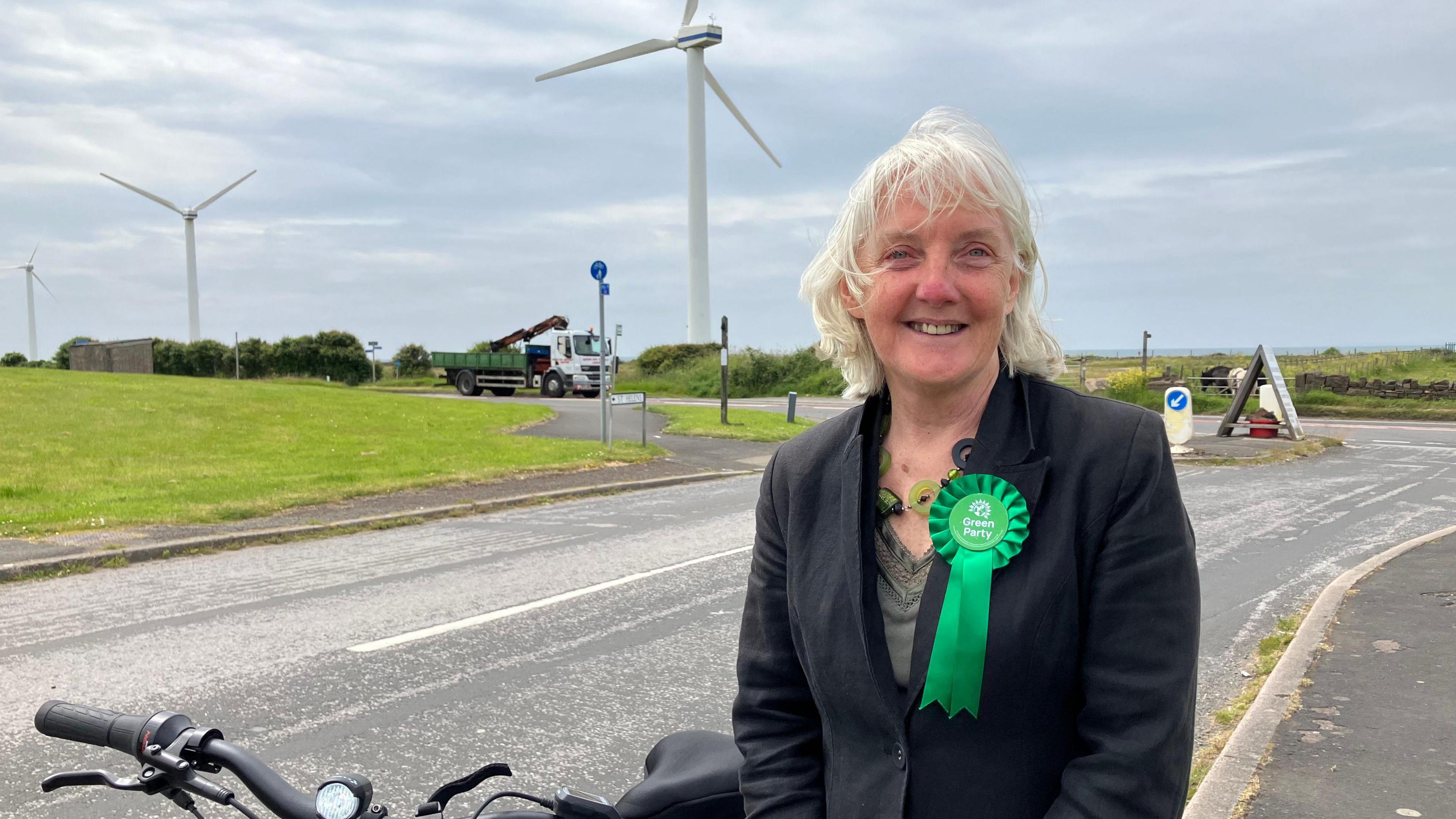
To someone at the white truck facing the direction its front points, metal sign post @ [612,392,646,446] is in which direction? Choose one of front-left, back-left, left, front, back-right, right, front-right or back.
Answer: front-right

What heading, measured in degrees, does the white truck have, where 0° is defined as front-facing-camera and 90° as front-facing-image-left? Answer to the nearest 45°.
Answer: approximately 315°

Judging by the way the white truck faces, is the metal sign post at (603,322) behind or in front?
in front

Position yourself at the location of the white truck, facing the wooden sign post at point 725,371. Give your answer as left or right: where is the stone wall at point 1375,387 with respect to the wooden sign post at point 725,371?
left

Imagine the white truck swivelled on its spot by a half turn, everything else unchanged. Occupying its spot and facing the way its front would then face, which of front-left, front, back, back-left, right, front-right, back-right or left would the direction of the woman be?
back-left

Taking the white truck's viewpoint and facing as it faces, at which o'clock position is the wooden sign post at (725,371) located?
The wooden sign post is roughly at 1 o'clock from the white truck.

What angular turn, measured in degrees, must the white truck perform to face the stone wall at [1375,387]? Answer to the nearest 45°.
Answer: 0° — it already faces it
